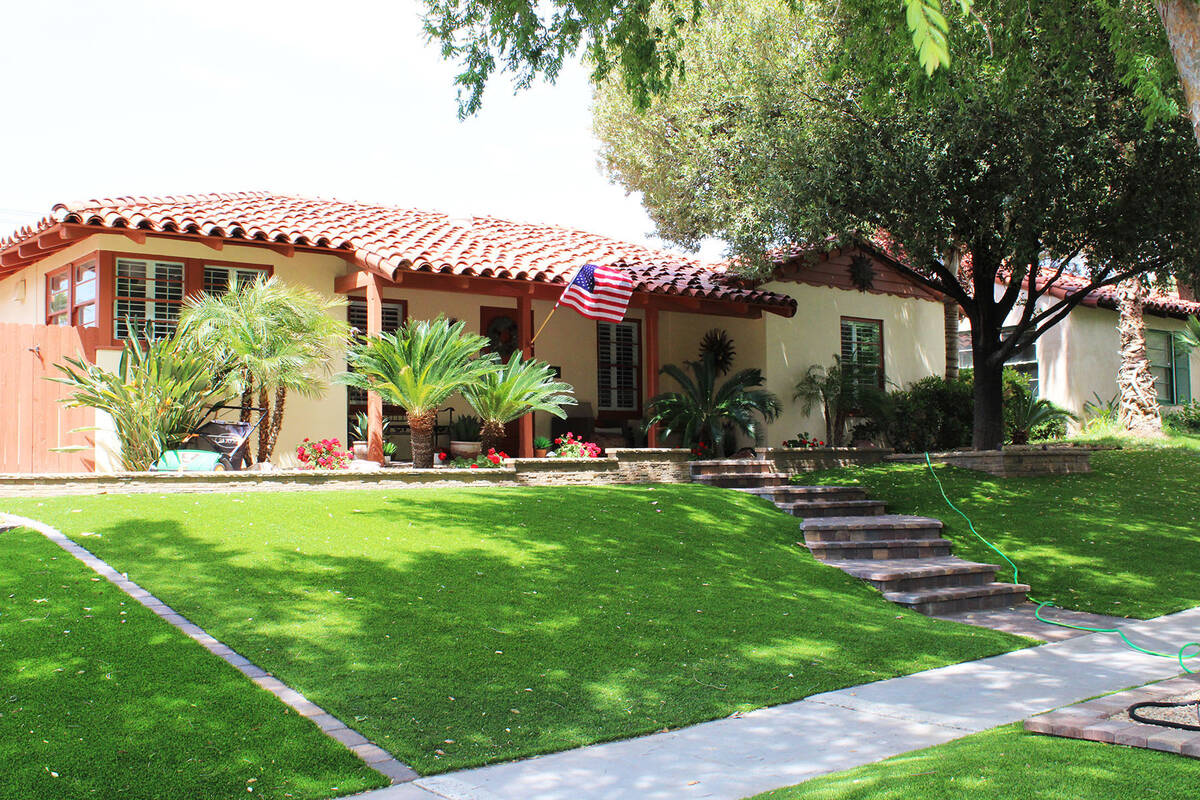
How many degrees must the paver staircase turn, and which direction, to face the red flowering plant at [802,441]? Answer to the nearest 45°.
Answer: approximately 135° to its left

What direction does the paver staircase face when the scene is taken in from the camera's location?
facing the viewer and to the right of the viewer

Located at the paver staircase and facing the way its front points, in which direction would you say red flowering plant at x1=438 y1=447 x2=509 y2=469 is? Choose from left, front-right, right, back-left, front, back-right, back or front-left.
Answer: back-right

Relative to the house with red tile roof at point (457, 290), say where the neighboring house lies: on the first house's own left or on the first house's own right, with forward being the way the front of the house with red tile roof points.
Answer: on the first house's own left

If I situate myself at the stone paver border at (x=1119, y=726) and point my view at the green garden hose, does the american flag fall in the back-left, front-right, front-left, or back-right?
front-left

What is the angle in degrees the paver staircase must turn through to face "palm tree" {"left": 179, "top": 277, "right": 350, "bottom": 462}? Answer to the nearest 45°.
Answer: approximately 135° to its right

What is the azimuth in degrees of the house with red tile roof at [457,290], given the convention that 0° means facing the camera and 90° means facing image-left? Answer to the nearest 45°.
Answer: approximately 315°

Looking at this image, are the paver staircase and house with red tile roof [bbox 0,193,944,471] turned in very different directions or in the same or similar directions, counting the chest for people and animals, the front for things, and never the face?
same or similar directions

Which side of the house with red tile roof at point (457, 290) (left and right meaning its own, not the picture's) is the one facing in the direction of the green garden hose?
front

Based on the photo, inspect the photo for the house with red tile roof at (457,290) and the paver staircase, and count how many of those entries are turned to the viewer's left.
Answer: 0

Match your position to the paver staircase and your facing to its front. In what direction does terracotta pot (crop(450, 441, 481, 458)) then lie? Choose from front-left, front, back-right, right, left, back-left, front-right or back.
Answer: back-right

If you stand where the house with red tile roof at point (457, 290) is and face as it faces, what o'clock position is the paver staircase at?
The paver staircase is roughly at 12 o'clock from the house with red tile roof.

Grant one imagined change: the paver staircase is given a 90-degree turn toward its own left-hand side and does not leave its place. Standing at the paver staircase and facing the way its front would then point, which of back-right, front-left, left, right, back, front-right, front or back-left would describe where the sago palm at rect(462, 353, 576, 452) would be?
back-left

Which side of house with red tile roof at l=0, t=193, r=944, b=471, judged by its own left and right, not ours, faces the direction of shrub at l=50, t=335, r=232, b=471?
right
